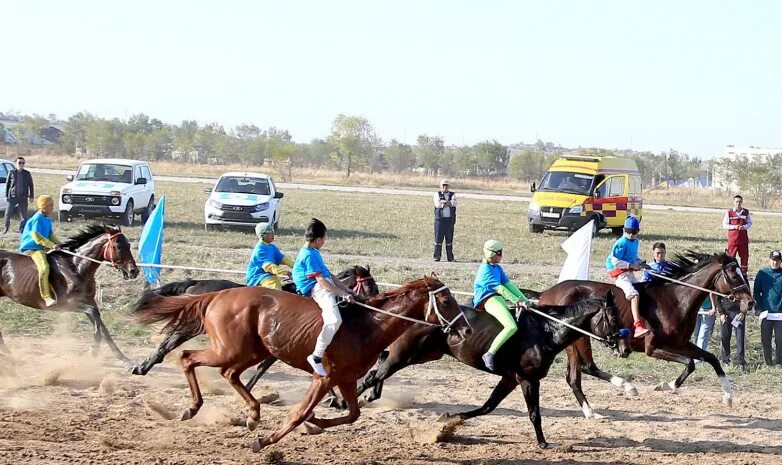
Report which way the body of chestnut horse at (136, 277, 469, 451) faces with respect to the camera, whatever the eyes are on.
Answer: to the viewer's right

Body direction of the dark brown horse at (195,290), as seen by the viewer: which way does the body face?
to the viewer's right

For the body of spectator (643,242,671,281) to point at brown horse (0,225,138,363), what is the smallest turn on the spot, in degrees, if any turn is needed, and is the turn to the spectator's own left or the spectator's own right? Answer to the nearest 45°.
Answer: approximately 90° to the spectator's own right

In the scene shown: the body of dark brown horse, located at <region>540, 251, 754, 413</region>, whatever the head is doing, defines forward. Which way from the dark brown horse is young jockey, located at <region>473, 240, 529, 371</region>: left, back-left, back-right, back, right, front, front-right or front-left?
back-right

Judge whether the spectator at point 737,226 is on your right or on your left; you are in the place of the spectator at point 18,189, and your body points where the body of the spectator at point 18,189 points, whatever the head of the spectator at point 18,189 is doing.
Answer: on your left

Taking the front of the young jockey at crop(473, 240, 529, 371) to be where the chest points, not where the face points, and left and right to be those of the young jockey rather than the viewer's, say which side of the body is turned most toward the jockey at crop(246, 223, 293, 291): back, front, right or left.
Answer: back

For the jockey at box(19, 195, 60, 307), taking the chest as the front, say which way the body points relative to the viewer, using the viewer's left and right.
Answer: facing to the right of the viewer

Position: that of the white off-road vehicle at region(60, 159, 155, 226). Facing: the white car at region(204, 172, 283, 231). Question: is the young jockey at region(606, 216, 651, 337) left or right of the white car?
right

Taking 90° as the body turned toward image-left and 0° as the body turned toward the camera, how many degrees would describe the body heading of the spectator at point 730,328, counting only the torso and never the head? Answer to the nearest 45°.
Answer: approximately 0°

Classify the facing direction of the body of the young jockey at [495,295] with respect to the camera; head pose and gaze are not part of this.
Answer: to the viewer's right

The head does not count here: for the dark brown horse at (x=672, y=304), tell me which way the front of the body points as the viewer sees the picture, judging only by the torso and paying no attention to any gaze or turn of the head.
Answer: to the viewer's right

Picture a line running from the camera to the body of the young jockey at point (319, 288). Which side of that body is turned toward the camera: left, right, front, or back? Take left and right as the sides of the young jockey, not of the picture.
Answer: right
